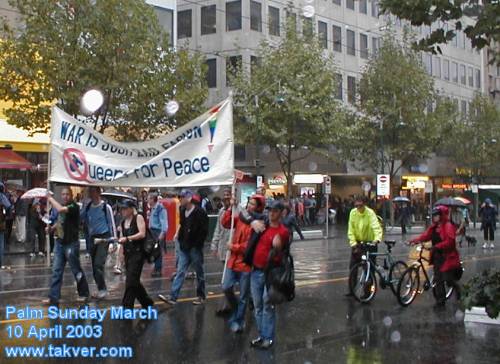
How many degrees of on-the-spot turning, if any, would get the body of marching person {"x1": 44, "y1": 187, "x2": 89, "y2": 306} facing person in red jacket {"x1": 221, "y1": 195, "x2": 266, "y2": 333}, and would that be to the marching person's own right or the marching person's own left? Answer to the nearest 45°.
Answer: approximately 90° to the marching person's own left

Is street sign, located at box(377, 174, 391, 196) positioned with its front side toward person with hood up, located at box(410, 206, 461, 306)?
yes

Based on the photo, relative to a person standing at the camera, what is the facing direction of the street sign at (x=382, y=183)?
facing the viewer

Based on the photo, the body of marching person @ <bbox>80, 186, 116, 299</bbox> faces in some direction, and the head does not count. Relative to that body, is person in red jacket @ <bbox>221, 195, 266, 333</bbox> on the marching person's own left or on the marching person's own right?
on the marching person's own left

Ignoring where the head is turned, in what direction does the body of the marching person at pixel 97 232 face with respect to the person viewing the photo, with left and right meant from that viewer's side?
facing the viewer and to the left of the viewer

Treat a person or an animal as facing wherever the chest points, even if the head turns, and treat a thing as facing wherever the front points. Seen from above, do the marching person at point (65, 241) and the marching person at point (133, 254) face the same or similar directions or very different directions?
same or similar directions

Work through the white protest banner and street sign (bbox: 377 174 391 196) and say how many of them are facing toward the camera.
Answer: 2

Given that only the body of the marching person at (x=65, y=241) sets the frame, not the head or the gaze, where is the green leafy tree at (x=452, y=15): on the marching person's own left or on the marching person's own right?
on the marching person's own left

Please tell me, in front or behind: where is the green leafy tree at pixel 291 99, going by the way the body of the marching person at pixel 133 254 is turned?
behind

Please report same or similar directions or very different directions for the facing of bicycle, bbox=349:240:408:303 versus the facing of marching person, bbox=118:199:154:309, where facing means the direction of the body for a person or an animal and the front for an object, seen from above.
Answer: same or similar directions

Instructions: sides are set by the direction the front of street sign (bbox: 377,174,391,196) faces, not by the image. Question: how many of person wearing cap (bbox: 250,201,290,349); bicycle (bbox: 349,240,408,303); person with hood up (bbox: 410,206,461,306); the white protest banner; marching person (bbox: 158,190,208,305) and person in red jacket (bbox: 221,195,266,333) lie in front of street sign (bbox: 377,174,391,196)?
6

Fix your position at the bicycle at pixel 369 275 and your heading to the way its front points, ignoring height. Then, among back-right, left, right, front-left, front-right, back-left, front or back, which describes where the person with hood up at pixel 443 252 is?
back-left
